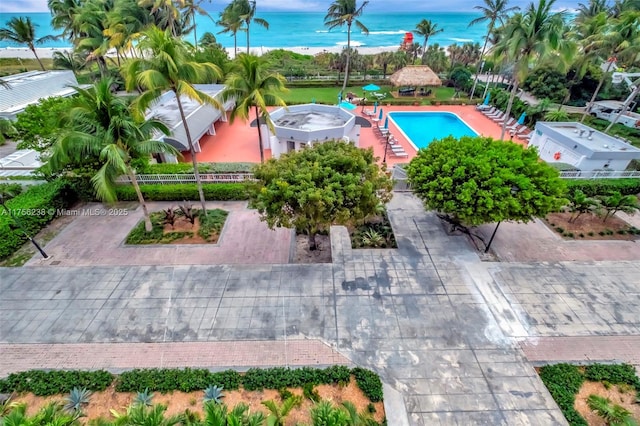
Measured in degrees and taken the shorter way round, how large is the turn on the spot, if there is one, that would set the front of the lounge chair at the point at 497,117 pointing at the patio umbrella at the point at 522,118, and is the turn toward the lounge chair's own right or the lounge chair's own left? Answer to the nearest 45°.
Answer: approximately 135° to the lounge chair's own left

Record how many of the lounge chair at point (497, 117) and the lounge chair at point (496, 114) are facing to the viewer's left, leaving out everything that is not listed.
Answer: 2

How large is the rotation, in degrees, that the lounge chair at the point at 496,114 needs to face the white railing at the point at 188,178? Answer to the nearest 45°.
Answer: approximately 45° to its left

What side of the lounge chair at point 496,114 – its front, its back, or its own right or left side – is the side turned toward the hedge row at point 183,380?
left

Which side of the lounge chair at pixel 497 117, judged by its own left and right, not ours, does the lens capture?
left

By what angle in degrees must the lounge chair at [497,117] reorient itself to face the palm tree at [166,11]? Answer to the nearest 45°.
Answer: approximately 45° to its right

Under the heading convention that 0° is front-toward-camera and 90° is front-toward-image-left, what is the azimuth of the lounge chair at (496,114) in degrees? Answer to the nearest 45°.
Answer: approximately 90°

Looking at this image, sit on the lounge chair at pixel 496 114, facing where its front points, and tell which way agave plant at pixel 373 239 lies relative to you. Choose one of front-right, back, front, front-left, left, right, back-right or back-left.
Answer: left

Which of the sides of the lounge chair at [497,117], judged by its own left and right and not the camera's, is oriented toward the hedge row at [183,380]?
left

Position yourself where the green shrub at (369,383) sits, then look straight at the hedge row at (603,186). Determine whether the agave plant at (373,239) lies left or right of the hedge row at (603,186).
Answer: left

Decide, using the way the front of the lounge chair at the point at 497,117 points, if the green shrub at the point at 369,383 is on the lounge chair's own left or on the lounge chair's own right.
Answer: on the lounge chair's own left

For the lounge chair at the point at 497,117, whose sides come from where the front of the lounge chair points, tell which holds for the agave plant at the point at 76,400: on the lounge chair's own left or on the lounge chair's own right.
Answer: on the lounge chair's own left

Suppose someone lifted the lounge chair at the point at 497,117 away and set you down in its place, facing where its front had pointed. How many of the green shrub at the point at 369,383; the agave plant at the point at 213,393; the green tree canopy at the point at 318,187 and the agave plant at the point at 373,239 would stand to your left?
4

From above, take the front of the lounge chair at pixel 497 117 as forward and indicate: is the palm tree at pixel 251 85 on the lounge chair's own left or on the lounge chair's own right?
on the lounge chair's own left
